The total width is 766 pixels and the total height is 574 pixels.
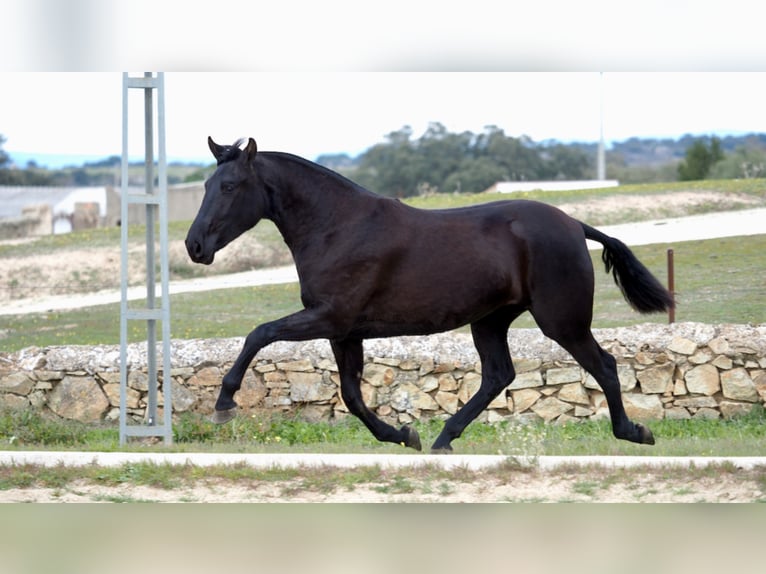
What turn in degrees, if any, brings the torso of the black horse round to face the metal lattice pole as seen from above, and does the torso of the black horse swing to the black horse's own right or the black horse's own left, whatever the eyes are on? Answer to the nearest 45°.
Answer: approximately 45° to the black horse's own right

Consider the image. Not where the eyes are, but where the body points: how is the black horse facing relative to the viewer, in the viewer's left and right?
facing to the left of the viewer

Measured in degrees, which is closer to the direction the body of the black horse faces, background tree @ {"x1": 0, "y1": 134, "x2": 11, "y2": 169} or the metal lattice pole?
the metal lattice pole

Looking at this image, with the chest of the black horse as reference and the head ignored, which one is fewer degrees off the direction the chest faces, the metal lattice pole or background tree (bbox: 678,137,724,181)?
the metal lattice pole

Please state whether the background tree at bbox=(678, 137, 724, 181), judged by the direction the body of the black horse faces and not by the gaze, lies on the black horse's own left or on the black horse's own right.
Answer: on the black horse's own right

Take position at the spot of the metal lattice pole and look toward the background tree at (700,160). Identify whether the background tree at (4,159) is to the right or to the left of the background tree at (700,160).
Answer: left

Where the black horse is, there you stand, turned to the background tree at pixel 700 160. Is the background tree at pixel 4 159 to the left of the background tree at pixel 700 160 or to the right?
left
